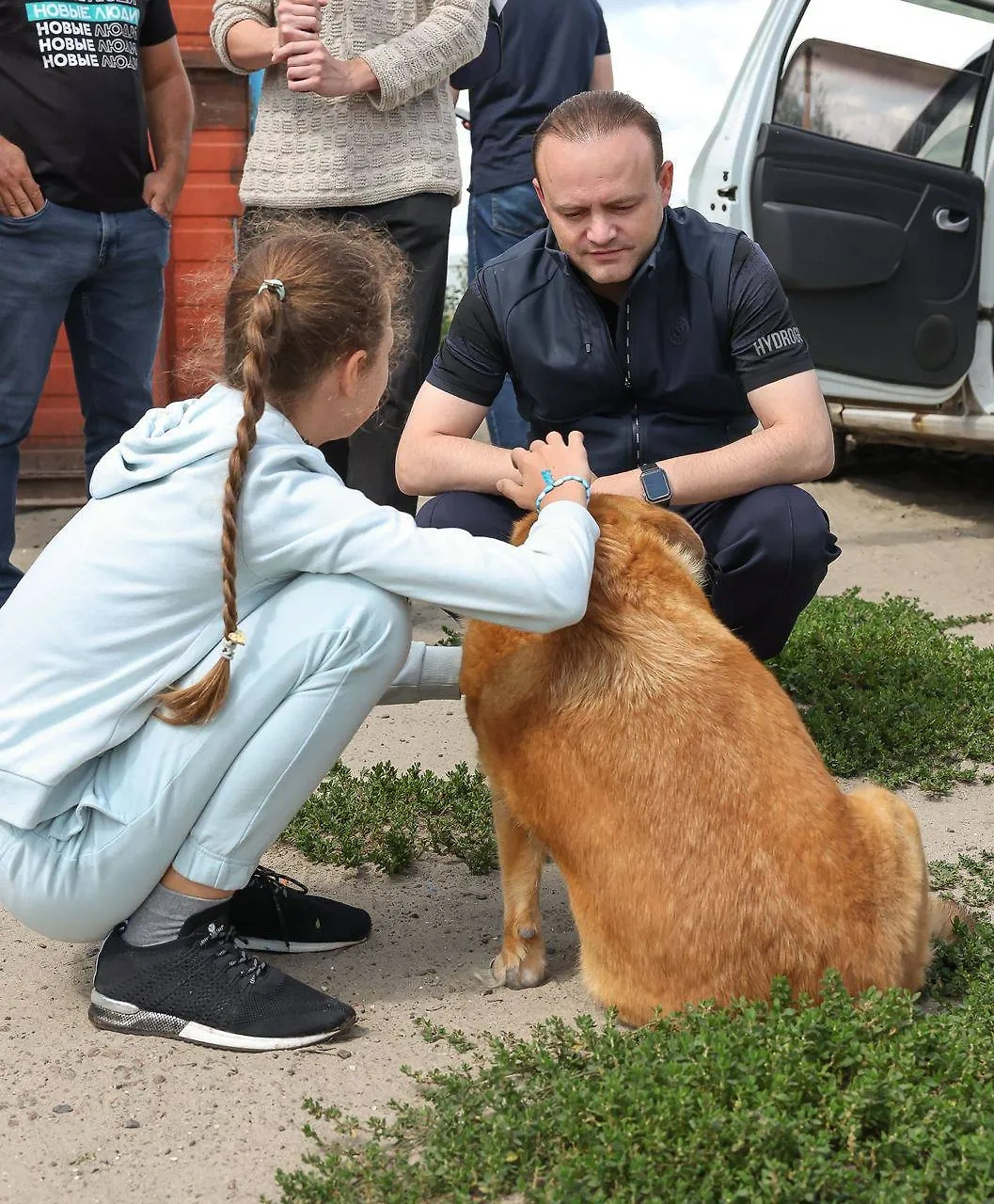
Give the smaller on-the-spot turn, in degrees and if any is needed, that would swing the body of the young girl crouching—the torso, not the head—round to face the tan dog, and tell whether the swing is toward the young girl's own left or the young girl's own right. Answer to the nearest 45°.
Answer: approximately 45° to the young girl's own right

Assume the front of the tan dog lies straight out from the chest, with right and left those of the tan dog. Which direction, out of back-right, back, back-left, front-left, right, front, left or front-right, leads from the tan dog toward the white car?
front-right

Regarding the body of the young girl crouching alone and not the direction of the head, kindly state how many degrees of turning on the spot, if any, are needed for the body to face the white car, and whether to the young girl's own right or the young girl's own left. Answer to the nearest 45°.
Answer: approximately 45° to the young girl's own left

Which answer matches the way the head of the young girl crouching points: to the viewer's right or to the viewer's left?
to the viewer's right

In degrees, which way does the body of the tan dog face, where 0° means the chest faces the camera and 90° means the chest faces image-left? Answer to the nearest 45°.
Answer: approximately 135°

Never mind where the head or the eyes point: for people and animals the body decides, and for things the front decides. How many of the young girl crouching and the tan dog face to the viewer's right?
1

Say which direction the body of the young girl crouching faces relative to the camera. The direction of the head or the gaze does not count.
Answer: to the viewer's right
